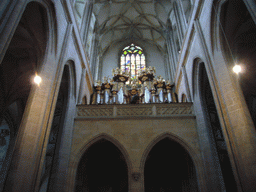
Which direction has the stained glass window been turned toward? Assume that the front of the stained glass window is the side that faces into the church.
toward the camera

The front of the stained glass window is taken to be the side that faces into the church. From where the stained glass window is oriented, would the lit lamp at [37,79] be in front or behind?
in front

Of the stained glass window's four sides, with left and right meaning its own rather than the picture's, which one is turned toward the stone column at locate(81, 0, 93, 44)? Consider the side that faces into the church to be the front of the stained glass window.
front
